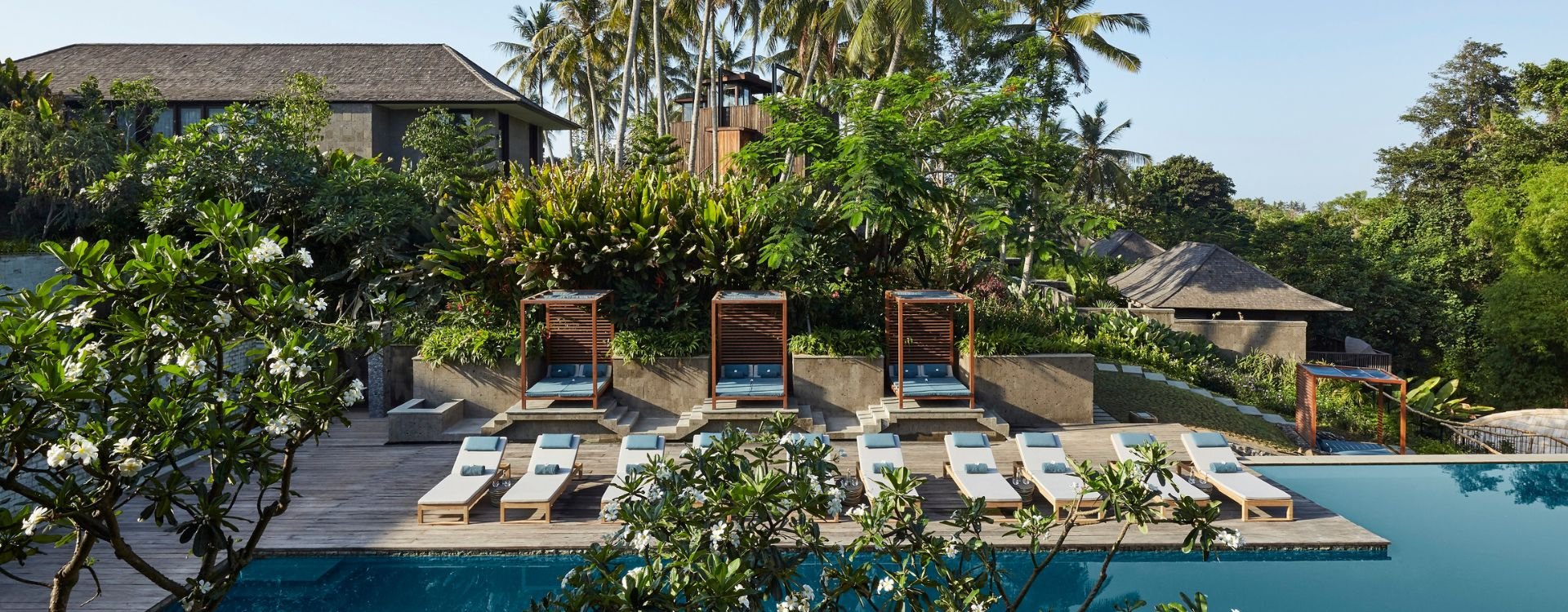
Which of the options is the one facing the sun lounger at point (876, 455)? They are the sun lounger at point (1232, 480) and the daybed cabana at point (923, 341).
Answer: the daybed cabana

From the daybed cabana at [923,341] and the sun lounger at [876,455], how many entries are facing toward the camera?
2

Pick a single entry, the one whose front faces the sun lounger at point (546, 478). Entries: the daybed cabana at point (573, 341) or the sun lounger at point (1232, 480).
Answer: the daybed cabana

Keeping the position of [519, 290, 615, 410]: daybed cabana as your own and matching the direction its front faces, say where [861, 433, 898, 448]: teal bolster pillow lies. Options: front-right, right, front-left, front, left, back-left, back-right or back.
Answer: front-left

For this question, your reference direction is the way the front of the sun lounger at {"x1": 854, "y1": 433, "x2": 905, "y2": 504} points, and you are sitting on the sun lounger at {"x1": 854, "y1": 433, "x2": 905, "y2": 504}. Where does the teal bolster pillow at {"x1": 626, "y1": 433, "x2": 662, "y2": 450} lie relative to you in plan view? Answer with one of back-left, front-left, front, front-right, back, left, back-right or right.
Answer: right

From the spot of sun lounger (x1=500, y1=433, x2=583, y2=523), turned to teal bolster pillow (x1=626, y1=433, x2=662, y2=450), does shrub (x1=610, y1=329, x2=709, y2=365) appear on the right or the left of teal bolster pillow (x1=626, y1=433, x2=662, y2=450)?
left

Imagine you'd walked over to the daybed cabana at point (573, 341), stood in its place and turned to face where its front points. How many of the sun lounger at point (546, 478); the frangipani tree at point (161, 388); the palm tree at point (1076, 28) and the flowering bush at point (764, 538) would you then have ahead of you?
3

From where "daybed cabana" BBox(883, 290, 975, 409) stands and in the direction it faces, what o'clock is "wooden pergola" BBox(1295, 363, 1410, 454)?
The wooden pergola is roughly at 9 o'clock from the daybed cabana.

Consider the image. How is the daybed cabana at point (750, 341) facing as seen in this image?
toward the camera

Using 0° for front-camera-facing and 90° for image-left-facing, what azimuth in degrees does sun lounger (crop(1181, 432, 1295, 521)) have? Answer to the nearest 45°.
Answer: approximately 315°

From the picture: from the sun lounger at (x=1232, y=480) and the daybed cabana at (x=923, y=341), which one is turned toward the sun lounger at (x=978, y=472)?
the daybed cabana

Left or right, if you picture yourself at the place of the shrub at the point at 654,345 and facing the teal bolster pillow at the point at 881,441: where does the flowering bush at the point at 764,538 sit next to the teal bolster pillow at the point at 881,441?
right

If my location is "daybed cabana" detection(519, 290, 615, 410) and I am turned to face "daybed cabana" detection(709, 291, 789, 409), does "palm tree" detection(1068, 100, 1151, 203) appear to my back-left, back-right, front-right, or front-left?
front-left

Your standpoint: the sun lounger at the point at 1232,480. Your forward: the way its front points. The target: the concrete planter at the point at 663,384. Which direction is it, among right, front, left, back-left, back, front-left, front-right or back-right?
back-right
